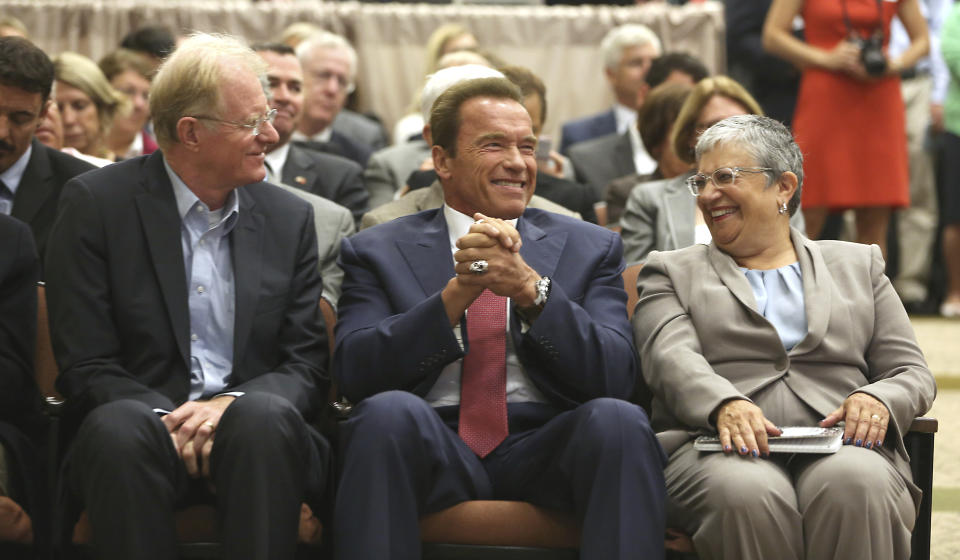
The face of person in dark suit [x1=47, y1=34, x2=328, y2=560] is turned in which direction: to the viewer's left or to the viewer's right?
to the viewer's right

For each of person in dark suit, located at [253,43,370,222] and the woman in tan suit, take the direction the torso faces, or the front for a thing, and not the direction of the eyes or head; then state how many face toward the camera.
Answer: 2

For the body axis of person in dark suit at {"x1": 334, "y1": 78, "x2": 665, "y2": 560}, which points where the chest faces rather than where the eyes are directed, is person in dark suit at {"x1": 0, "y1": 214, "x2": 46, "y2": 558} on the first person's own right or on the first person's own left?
on the first person's own right

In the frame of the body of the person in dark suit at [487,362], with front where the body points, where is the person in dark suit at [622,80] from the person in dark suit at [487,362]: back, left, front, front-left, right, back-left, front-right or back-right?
back

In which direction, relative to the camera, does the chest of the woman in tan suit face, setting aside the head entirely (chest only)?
toward the camera

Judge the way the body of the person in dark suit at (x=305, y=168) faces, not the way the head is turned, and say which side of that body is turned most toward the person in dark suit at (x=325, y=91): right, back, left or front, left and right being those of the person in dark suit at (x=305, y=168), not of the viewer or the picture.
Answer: back

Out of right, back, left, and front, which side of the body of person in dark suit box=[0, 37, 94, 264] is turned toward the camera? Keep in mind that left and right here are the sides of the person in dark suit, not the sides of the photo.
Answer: front

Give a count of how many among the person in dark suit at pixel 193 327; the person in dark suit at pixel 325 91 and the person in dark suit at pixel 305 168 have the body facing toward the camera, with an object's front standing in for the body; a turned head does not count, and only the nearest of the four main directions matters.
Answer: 3

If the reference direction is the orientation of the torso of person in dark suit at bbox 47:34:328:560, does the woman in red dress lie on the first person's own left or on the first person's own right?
on the first person's own left

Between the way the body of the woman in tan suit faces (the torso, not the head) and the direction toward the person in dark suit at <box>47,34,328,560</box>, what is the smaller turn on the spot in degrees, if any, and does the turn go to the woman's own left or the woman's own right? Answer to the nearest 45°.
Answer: approximately 90° to the woman's own right

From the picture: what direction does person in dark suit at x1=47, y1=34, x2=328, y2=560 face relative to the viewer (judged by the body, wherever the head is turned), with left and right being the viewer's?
facing the viewer

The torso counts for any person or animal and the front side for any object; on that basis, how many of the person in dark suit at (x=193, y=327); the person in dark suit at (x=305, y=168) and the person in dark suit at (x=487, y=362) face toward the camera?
3

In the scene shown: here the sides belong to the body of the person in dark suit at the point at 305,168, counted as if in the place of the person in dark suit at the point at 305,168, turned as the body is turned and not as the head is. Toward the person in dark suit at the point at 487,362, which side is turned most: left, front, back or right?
front

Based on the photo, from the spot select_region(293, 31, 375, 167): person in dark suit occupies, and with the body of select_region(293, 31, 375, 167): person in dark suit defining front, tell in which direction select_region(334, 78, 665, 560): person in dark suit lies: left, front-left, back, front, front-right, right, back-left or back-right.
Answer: front

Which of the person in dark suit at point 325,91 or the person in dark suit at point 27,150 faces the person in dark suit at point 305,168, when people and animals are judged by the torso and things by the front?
the person in dark suit at point 325,91

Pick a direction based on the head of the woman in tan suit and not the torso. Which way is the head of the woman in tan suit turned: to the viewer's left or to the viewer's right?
to the viewer's left
